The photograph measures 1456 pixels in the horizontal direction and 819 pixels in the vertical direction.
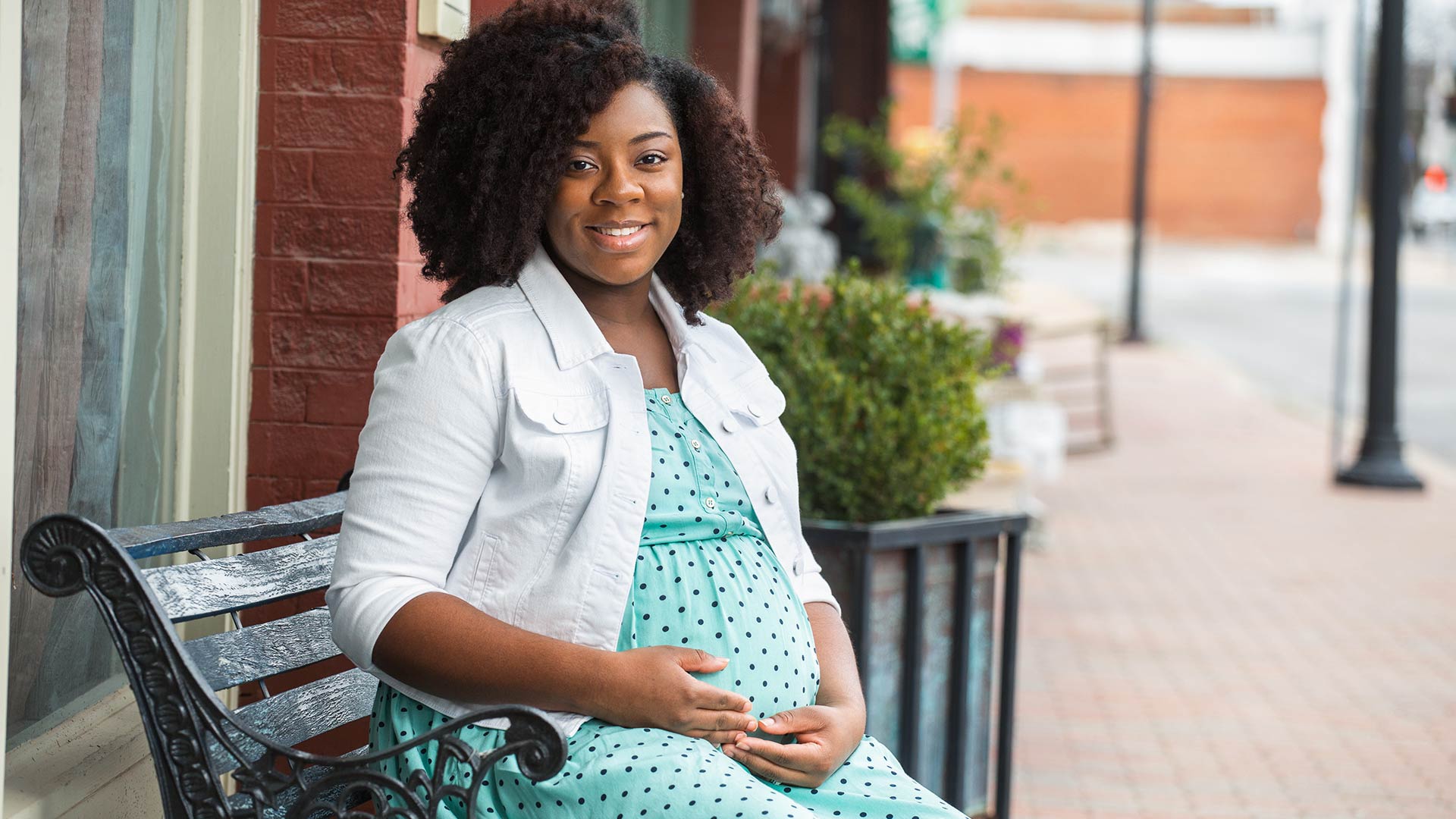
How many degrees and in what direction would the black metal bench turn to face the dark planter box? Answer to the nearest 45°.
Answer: approximately 90° to its left

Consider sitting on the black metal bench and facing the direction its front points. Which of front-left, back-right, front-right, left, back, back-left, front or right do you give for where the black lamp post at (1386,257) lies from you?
left

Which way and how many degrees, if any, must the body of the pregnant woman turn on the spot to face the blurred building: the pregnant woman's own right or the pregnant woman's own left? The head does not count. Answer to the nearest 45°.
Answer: approximately 135° to the pregnant woman's own left

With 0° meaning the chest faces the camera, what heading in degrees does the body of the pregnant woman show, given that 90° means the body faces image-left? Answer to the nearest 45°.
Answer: approximately 315°

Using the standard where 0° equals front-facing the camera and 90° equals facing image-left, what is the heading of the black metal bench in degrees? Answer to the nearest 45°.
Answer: approximately 315°

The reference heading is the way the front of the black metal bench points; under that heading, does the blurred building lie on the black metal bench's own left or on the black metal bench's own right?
on the black metal bench's own left

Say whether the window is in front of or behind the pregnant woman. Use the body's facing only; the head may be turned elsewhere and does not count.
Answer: behind

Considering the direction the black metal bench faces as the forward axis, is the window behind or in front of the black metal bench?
behind

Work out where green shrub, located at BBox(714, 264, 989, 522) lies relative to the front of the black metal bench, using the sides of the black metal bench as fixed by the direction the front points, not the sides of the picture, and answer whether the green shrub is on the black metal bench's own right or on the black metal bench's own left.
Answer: on the black metal bench's own left

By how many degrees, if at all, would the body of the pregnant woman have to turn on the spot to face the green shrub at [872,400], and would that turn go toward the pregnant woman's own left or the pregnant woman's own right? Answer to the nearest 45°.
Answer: approximately 135° to the pregnant woman's own left

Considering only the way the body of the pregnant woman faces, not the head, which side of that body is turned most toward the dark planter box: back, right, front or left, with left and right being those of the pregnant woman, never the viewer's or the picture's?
left

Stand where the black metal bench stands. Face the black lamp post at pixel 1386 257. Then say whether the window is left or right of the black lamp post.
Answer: left
